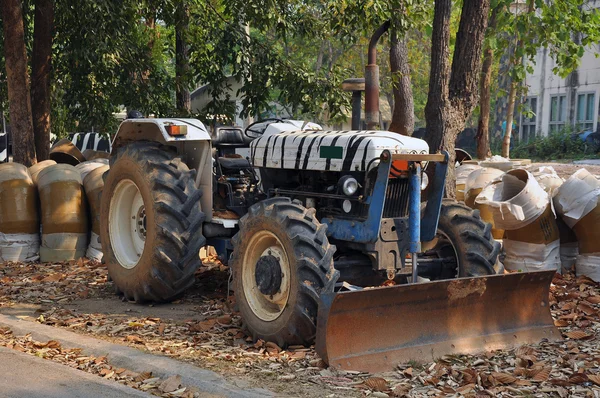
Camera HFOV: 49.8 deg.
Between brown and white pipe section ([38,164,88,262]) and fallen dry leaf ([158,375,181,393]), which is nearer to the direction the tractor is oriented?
the fallen dry leaf

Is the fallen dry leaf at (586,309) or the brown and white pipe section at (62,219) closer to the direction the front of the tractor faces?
the fallen dry leaf

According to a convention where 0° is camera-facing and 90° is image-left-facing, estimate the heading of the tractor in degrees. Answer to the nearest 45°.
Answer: approximately 315°

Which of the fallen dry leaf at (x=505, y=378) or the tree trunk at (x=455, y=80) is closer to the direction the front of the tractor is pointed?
the fallen dry leaf

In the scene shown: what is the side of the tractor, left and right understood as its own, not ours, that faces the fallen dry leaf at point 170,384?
right

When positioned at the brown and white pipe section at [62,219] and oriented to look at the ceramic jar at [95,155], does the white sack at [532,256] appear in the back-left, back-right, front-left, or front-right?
back-right

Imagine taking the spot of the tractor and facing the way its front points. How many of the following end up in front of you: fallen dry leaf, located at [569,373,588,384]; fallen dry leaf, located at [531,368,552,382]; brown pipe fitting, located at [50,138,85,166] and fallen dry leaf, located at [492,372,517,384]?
3

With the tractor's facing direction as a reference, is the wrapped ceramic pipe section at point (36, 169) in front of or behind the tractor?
behind

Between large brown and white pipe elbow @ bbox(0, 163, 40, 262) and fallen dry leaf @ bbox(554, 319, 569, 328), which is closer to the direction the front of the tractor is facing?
the fallen dry leaf

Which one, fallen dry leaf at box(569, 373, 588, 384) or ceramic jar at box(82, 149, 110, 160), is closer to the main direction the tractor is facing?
the fallen dry leaf

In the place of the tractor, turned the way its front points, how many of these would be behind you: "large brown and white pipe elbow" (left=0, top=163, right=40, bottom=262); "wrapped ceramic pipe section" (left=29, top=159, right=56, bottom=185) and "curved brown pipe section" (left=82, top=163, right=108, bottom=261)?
3

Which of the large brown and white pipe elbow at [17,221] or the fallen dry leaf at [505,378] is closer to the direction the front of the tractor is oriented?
the fallen dry leaf

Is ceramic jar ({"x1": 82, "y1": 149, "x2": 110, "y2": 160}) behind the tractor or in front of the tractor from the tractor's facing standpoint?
behind

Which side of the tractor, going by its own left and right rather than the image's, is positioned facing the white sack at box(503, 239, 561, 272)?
left
